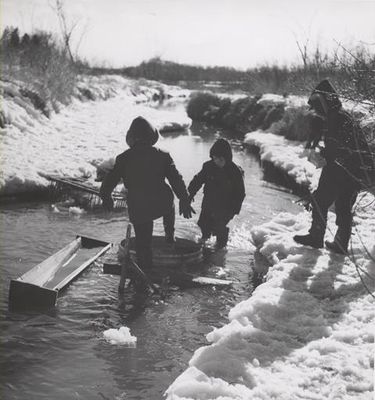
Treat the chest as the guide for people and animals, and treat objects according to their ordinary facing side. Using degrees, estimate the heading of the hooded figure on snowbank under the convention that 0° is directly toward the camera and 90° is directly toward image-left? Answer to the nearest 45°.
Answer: approximately 90°

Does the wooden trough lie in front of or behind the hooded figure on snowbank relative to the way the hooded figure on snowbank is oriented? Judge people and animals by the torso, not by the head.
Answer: in front

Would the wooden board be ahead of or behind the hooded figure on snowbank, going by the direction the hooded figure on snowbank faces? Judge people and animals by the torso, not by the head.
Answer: ahead
